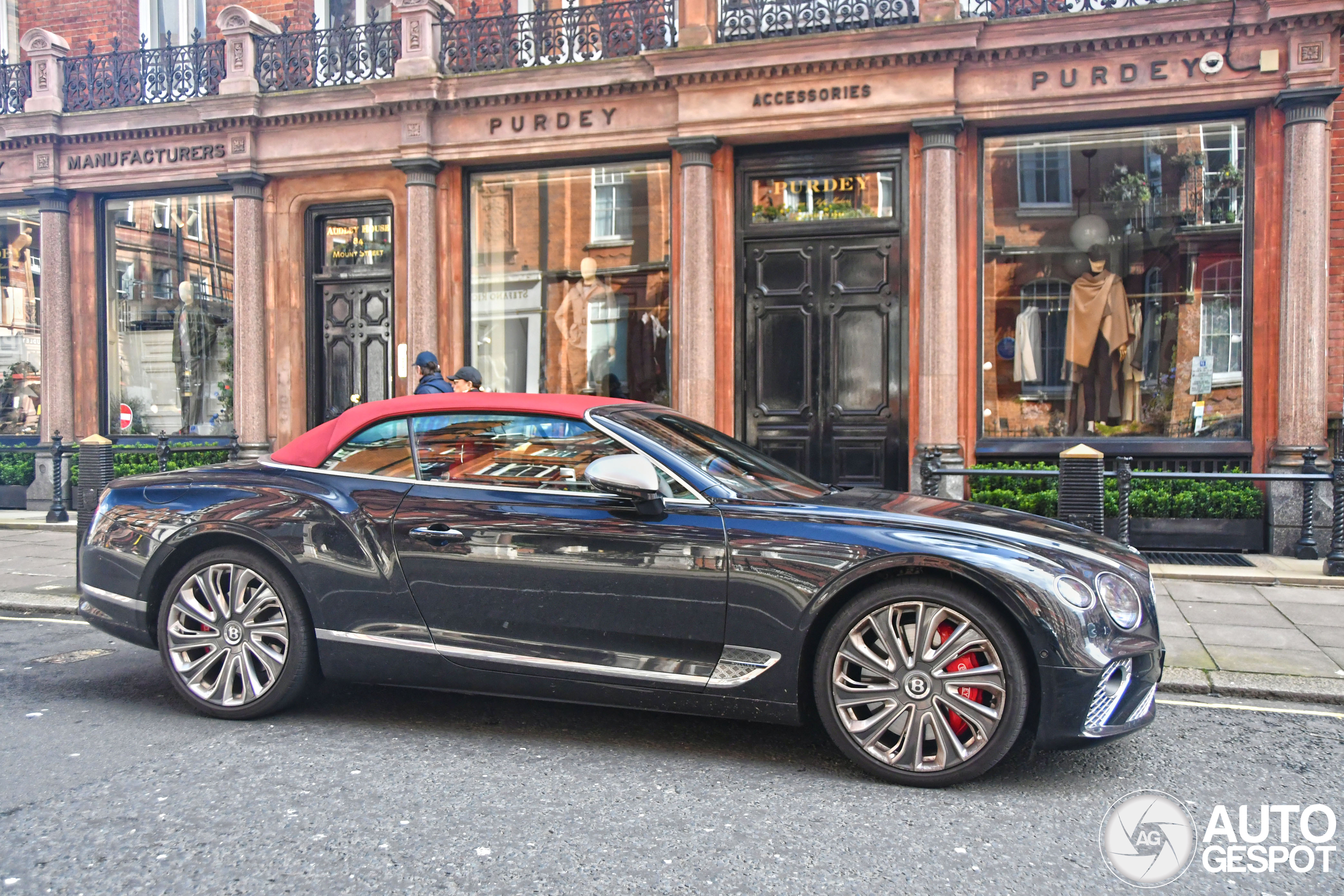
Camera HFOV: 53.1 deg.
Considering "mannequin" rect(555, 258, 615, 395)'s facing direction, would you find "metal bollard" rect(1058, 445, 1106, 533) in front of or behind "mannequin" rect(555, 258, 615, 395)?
in front

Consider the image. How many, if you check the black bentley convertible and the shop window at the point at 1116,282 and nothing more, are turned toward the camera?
1

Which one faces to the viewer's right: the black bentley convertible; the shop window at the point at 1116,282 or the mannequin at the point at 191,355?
the black bentley convertible

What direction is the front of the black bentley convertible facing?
to the viewer's right

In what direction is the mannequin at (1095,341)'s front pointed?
toward the camera

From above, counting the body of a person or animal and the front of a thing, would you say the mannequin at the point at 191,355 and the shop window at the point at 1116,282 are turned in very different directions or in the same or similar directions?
same or similar directions

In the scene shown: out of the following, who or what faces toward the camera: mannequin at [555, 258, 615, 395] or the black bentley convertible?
the mannequin

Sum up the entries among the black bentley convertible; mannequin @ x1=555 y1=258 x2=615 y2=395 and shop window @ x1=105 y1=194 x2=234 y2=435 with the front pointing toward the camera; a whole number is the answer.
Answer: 2

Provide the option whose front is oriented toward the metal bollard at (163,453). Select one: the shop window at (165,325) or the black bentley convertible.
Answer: the shop window

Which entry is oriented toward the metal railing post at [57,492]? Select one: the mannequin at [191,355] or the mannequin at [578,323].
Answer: the mannequin at [191,355]

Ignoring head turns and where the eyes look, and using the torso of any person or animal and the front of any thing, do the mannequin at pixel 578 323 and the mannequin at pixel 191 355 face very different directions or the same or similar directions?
same or similar directions

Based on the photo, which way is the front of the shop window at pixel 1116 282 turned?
toward the camera

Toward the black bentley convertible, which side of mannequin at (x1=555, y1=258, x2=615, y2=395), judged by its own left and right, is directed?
front

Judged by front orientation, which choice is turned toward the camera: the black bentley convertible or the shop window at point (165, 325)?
the shop window

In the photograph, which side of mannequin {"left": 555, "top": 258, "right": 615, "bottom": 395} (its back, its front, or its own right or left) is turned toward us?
front

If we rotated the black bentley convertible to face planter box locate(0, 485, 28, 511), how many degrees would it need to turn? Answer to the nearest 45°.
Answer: approximately 135° to its left

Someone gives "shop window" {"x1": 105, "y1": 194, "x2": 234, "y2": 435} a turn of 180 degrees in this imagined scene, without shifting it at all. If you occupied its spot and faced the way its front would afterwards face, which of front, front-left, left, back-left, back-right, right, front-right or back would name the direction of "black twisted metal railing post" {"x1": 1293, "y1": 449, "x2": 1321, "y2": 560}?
back-right

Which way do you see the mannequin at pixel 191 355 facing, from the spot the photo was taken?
facing the viewer and to the left of the viewer

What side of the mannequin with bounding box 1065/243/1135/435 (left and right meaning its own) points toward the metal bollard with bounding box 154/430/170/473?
right

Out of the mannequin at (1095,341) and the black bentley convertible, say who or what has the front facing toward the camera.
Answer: the mannequin
